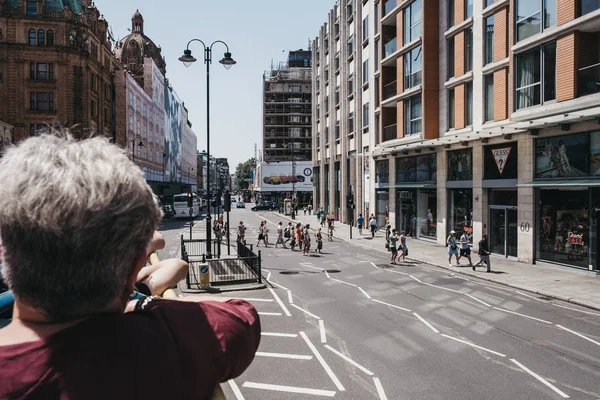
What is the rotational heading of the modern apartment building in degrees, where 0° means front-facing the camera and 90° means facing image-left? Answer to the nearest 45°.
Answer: approximately 45°
